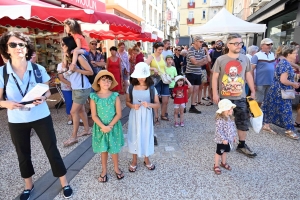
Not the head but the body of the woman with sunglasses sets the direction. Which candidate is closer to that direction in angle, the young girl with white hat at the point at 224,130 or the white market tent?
the young girl with white hat

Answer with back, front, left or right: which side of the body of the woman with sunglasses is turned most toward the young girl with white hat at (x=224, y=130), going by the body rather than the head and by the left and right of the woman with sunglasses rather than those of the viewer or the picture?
left

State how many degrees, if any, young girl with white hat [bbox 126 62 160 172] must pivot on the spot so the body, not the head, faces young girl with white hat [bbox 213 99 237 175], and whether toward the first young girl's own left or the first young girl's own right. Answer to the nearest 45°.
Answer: approximately 90° to the first young girl's own left

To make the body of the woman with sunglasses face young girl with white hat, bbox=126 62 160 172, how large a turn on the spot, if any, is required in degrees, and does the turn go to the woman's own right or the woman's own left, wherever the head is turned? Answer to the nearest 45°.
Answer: approximately 90° to the woman's own left

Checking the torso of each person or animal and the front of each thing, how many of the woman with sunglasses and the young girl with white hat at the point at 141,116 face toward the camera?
2

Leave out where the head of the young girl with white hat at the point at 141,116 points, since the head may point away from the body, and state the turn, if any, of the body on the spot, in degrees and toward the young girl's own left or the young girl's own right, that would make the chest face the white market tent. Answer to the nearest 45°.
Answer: approximately 135° to the young girl's own left

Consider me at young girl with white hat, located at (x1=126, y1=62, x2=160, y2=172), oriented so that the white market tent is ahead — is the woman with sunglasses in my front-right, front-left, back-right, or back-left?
back-left
